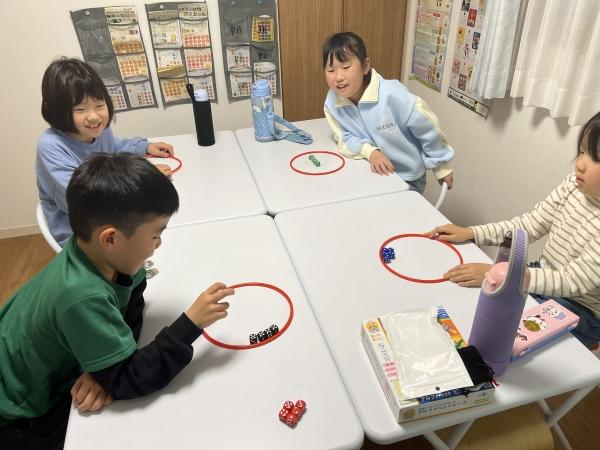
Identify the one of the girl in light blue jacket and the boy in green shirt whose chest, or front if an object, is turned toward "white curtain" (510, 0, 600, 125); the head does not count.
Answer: the boy in green shirt

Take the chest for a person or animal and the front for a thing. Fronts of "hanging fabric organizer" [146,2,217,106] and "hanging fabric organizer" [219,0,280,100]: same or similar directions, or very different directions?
same or similar directions

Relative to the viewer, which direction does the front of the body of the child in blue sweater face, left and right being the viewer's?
facing the viewer and to the right of the viewer

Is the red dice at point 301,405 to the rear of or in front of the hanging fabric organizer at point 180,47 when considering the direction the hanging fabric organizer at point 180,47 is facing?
in front

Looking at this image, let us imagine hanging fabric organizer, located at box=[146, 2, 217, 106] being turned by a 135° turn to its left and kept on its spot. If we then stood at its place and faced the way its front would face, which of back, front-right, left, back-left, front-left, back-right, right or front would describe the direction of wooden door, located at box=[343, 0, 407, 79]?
front-right

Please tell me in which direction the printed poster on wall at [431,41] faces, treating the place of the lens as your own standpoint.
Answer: facing the viewer and to the left of the viewer

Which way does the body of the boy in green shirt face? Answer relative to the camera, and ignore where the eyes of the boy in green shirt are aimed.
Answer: to the viewer's right

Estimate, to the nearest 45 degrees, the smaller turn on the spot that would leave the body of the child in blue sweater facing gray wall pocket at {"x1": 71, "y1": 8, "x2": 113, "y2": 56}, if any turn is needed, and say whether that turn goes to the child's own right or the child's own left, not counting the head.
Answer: approximately 135° to the child's own left

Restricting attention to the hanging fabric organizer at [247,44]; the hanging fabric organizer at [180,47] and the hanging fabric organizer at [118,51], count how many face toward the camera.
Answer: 3

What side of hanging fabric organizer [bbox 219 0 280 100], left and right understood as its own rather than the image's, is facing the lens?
front

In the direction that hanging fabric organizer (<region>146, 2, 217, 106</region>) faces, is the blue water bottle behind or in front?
in front

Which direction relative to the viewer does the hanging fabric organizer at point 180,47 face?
toward the camera

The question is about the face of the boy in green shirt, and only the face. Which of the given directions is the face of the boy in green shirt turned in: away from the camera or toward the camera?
away from the camera

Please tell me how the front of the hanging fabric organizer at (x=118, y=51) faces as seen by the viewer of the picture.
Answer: facing the viewer

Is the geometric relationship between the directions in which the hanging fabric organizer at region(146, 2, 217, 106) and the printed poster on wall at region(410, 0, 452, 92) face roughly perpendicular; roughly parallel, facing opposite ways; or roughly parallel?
roughly perpendicular

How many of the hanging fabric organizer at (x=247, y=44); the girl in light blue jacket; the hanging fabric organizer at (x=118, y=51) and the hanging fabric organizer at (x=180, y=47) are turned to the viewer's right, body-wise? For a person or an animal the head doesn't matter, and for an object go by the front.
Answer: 0

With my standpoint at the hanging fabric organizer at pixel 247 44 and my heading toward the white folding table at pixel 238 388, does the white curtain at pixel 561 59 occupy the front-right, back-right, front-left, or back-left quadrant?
front-left
